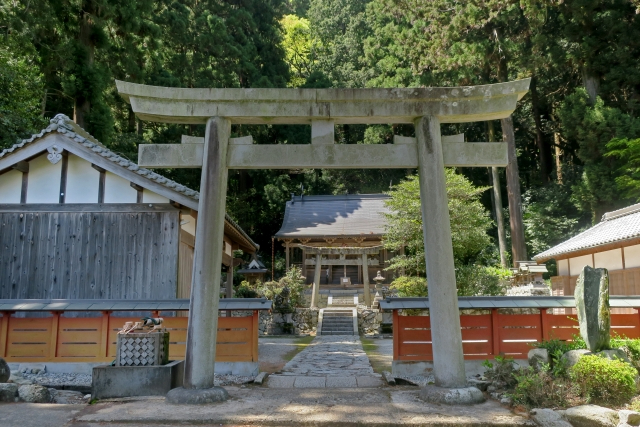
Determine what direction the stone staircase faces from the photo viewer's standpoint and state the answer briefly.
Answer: facing the viewer

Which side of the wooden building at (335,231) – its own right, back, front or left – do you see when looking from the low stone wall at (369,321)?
front

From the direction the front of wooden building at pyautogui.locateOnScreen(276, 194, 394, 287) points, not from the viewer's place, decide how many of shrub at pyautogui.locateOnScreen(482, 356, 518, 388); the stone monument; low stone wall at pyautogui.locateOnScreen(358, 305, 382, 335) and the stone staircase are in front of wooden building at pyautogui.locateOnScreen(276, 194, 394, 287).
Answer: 4

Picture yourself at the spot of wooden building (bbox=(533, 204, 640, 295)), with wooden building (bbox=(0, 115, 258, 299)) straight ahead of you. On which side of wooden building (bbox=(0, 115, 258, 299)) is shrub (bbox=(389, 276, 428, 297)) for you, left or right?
right

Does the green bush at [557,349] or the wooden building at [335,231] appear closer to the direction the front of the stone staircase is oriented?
the green bush

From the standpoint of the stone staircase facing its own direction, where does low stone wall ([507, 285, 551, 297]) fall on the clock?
The low stone wall is roughly at 9 o'clock from the stone staircase.

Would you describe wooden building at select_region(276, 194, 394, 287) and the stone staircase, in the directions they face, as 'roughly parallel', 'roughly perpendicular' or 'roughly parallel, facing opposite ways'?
roughly parallel

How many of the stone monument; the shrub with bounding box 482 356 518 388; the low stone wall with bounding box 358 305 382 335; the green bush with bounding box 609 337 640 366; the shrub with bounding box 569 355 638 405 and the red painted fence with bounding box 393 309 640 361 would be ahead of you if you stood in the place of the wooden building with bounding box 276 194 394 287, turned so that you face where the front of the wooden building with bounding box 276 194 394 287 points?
6

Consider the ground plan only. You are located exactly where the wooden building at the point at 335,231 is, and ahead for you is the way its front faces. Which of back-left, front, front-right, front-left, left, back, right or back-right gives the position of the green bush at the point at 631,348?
front

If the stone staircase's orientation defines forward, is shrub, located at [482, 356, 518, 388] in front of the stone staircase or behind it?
in front

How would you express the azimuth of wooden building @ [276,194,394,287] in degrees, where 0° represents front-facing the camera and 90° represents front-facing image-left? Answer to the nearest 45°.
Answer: approximately 0°

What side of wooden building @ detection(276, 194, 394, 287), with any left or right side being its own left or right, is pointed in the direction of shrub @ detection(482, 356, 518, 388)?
front

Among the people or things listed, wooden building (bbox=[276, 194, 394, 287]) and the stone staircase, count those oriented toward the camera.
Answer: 2

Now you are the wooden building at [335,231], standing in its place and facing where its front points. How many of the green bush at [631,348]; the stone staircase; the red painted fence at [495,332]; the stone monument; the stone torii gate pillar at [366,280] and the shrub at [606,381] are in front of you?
6

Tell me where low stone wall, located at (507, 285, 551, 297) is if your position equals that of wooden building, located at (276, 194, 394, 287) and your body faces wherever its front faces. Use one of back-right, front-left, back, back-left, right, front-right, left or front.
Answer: front-left

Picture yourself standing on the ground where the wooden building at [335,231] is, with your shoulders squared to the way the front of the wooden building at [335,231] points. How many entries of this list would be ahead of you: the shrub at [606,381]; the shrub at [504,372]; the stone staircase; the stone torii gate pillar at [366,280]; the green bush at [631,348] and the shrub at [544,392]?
6

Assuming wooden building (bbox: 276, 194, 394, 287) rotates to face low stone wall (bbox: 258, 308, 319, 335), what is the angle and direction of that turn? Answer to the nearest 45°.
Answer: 0° — it already faces it

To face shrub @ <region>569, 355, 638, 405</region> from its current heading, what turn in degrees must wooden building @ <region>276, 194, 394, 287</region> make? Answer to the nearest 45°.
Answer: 0° — it already faces it
